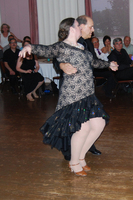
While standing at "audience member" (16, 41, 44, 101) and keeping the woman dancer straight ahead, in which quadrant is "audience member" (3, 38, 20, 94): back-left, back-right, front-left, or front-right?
back-right

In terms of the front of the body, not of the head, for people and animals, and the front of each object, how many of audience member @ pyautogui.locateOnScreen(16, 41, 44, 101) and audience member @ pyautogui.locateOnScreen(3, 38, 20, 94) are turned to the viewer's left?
0

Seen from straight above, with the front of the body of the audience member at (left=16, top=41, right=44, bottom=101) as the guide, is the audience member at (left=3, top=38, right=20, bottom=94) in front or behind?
behind

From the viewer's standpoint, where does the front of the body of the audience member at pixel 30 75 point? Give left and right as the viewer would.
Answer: facing the viewer and to the right of the viewer

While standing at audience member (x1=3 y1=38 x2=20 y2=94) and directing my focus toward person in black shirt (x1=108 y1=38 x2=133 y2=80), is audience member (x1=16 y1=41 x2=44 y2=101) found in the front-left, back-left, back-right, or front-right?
front-right

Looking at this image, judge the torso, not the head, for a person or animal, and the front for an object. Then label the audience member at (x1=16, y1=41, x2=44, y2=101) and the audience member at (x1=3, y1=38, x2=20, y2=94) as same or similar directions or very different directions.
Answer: same or similar directions

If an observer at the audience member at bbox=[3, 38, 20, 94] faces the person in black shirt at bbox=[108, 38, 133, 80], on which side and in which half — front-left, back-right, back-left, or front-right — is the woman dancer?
front-right

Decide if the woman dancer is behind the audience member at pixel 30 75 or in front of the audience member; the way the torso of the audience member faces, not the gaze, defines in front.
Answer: in front
